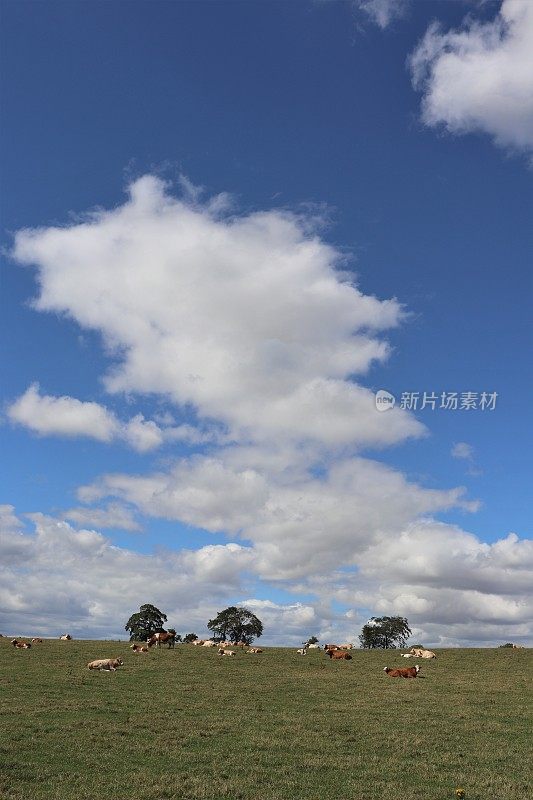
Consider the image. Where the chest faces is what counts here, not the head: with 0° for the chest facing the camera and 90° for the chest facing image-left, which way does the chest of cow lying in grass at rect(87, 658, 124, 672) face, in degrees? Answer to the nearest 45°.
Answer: approximately 270°

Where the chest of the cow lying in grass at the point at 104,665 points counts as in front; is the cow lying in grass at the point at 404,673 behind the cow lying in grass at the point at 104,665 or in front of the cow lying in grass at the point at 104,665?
in front
